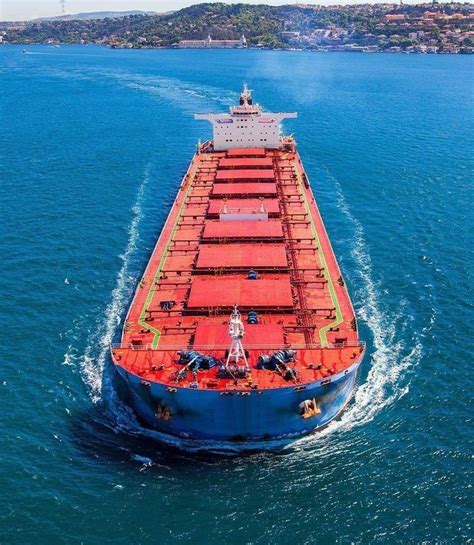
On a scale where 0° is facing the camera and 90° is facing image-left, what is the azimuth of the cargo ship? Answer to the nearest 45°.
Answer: approximately 0°
